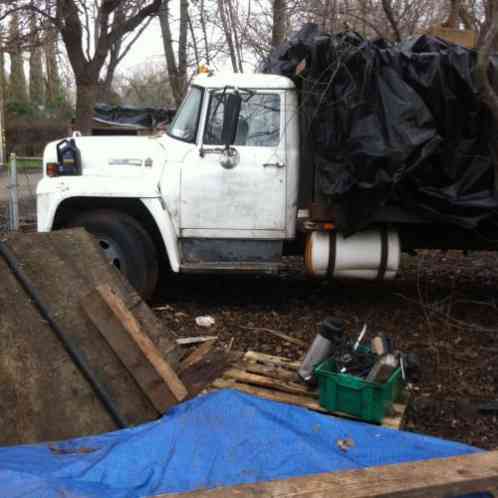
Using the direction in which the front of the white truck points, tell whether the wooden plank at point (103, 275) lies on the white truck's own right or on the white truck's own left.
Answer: on the white truck's own left

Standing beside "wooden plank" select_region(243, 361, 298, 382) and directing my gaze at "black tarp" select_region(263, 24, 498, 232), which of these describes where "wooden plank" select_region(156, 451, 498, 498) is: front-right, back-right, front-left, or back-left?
back-right

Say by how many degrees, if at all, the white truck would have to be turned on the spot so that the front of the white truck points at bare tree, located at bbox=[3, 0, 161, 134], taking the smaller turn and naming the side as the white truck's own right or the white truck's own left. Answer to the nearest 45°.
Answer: approximately 90° to the white truck's own right

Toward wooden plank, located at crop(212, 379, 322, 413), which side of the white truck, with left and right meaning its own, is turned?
left

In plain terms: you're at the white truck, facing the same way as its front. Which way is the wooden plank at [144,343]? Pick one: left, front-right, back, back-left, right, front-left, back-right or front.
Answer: left

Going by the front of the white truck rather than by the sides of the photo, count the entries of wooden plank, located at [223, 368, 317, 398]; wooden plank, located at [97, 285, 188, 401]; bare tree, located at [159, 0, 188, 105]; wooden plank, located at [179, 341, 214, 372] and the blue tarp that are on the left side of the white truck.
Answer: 4

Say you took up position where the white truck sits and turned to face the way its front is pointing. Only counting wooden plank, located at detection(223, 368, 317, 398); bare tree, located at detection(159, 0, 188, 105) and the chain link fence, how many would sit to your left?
1

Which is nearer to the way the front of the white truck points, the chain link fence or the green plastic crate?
the chain link fence

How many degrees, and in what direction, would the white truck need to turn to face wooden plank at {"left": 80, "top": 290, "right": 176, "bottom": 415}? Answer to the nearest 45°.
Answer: approximately 90° to its left

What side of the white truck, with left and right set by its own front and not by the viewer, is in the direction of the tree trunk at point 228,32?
right

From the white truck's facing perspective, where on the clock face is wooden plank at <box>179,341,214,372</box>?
The wooden plank is roughly at 9 o'clock from the white truck.

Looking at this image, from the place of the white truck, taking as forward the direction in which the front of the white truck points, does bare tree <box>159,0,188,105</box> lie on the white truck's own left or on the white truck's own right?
on the white truck's own right

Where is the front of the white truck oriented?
to the viewer's left

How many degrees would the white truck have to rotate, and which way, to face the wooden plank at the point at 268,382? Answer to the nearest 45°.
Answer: approximately 90° to its left
